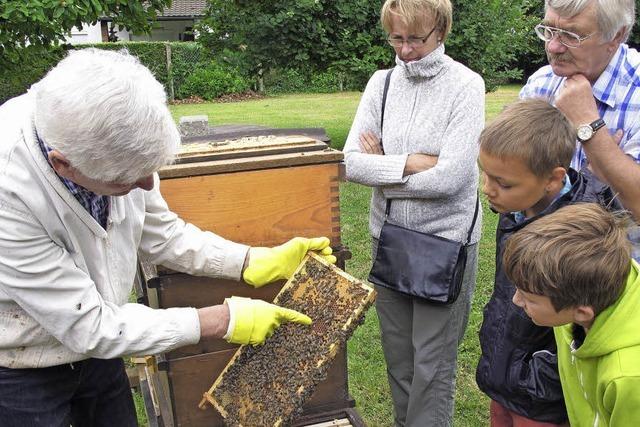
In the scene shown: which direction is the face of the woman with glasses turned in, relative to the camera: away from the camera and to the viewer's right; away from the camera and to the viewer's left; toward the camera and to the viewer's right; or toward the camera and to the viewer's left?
toward the camera and to the viewer's left

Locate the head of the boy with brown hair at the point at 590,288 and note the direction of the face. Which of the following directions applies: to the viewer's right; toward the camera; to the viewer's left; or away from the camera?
to the viewer's left

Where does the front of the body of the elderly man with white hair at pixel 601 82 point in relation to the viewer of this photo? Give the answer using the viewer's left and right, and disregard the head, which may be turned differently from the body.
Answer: facing the viewer and to the left of the viewer

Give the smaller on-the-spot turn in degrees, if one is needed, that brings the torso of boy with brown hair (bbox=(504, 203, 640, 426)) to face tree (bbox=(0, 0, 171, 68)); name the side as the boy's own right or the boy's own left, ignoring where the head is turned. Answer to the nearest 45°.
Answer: approximately 90° to the boy's own right

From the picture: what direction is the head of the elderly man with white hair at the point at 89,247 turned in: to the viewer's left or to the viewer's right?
to the viewer's right

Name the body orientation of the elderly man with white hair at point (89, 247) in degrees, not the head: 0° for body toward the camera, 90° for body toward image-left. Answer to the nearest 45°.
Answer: approximately 315°

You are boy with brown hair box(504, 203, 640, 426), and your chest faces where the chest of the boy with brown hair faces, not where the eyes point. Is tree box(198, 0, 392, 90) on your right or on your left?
on your right

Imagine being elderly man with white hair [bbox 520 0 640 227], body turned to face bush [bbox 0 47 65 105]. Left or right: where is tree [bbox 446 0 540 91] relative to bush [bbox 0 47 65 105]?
right

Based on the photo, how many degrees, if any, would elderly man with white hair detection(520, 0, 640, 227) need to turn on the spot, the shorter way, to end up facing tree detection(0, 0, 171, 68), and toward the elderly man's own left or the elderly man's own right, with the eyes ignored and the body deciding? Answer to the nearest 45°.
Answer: approximately 90° to the elderly man's own right
